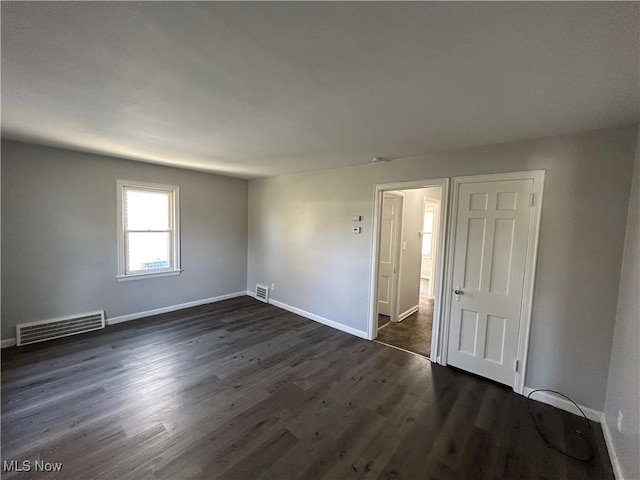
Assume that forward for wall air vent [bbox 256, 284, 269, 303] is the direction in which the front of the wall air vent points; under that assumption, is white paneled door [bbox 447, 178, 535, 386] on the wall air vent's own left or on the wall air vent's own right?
on the wall air vent's own left

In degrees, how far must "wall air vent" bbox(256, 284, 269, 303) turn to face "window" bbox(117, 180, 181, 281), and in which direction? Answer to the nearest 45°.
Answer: approximately 45° to its right

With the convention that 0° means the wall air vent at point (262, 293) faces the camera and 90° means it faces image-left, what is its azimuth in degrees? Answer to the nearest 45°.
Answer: approximately 45°

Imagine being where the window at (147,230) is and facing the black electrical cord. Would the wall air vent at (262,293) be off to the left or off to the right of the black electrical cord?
left

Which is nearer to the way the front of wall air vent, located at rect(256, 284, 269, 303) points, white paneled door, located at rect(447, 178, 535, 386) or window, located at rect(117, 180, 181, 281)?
the window

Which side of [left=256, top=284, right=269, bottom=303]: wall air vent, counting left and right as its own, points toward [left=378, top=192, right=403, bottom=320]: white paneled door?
left
